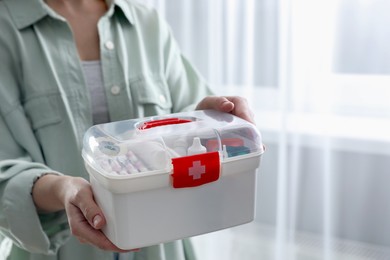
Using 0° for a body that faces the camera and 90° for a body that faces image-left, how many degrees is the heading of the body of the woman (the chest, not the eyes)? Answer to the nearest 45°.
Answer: approximately 315°
